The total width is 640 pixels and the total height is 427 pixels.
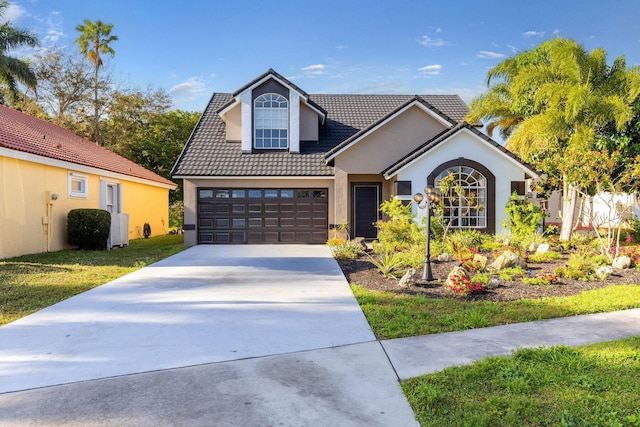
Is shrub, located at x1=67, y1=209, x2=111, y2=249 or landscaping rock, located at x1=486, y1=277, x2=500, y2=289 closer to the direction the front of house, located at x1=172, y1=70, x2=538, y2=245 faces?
the landscaping rock

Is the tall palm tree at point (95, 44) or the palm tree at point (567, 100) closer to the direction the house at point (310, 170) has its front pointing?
the palm tree

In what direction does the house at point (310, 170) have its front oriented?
toward the camera

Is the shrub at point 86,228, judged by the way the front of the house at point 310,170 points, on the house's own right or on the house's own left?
on the house's own right

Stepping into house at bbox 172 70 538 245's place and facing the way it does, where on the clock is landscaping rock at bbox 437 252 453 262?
The landscaping rock is roughly at 11 o'clock from the house.

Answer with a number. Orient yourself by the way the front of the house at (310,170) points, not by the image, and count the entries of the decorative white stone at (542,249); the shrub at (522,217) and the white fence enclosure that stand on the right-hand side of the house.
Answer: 1

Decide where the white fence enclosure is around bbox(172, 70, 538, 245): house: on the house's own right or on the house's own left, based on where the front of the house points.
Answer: on the house's own right

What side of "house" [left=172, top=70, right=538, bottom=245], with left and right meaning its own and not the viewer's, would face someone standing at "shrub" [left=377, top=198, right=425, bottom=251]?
front

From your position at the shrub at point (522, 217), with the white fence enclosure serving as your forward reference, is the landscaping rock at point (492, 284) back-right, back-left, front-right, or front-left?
front-left

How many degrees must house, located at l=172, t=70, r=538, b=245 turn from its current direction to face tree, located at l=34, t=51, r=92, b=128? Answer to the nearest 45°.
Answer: approximately 135° to its right

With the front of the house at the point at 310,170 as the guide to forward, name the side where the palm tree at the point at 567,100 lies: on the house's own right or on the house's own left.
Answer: on the house's own left

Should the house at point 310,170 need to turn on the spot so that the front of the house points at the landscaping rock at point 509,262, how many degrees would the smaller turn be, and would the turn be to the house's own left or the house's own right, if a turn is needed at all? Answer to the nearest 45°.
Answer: approximately 45° to the house's own left

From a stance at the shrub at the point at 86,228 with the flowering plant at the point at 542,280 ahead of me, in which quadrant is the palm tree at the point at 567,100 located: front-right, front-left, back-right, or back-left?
front-left

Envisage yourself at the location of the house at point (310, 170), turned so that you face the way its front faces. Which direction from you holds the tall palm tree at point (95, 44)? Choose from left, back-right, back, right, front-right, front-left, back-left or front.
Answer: back-right

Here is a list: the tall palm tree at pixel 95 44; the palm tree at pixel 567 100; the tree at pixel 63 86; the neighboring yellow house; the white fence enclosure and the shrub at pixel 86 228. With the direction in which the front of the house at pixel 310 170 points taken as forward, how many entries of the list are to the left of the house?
1

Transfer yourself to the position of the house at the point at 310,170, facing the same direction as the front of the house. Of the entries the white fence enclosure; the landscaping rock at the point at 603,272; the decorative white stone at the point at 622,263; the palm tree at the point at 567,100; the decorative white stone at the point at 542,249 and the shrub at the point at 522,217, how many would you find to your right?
1

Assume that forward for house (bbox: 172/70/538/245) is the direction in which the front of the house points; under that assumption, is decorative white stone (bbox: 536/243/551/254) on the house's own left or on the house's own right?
on the house's own left

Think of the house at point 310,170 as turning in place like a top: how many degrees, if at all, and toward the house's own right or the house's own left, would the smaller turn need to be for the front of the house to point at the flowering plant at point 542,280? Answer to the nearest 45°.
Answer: approximately 45° to the house's own left
